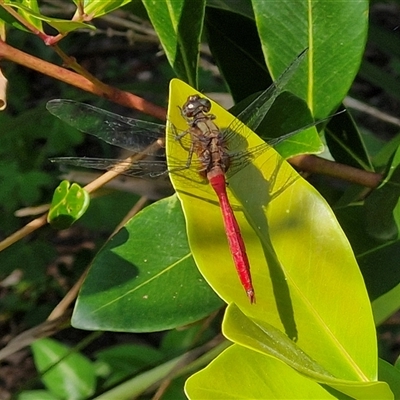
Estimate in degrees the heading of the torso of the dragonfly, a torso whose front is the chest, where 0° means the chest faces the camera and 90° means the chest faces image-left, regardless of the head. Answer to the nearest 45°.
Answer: approximately 180°
